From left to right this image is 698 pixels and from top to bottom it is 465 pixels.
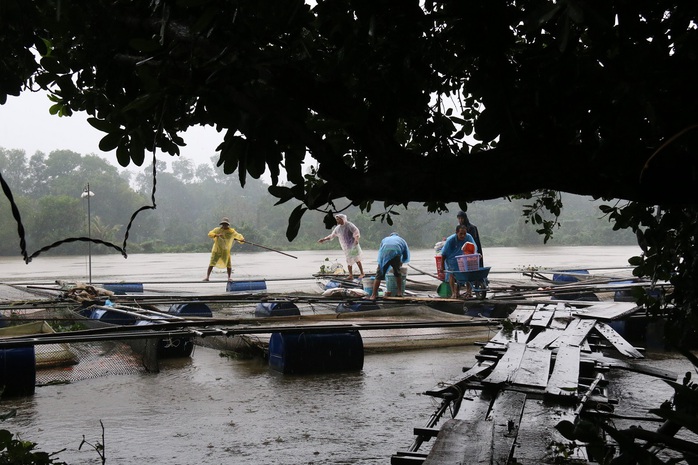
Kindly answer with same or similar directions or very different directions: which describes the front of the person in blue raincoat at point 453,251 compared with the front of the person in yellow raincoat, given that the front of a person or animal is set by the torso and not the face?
same or similar directions

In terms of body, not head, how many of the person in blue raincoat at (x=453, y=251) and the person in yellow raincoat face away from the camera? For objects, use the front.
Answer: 0

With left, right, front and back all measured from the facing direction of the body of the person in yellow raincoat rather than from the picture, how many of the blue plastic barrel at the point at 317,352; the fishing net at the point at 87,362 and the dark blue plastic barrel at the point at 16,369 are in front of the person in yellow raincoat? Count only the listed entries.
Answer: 3

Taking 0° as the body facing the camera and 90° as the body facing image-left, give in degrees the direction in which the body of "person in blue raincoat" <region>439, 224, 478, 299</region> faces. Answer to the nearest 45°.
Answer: approximately 315°

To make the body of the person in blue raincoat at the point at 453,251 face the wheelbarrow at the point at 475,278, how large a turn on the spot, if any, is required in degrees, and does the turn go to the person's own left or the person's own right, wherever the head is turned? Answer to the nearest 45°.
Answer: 0° — they already face it

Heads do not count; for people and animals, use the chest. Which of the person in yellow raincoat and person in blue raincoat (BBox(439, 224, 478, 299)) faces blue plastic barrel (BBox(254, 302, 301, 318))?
the person in yellow raincoat

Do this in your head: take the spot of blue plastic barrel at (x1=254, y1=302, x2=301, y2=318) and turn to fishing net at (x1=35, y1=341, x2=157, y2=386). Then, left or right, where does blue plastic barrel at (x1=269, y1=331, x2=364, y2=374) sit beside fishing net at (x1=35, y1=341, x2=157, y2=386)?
left

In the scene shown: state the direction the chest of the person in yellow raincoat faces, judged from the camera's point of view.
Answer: toward the camera

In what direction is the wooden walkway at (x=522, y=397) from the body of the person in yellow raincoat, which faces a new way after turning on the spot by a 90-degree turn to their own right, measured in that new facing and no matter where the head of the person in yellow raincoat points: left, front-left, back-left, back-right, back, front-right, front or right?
left

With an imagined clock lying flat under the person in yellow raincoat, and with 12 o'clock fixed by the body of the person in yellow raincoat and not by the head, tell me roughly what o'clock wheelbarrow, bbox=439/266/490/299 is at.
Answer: The wheelbarrow is roughly at 11 o'clock from the person in yellow raincoat.

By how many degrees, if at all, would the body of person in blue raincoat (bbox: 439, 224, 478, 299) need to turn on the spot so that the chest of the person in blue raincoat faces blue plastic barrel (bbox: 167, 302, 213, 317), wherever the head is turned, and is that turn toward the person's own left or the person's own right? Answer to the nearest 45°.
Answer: approximately 90° to the person's own right

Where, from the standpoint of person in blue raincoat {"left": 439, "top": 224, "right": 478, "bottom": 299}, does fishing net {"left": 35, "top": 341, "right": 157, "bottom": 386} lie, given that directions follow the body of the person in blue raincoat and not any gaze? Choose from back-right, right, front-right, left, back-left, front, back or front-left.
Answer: right

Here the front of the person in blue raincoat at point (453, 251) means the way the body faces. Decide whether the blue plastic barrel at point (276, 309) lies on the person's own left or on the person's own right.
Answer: on the person's own right
